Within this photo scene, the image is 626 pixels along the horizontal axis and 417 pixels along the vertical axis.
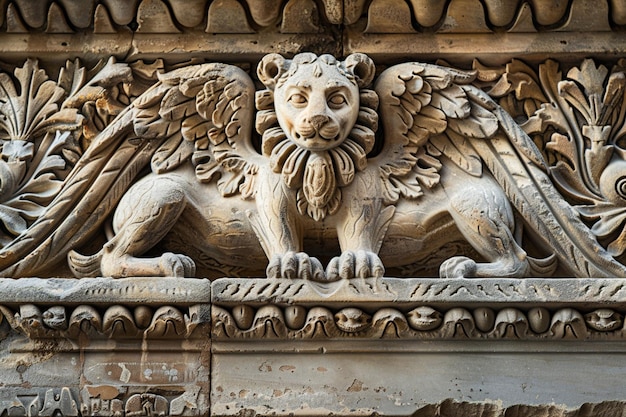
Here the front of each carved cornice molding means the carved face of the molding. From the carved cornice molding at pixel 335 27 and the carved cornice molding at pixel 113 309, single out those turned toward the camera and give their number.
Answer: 2

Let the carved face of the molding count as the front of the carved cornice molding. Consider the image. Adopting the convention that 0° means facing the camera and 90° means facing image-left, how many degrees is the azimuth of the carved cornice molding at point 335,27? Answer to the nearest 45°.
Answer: approximately 0°

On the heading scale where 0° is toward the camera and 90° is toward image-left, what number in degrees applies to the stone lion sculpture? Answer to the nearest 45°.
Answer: approximately 0°

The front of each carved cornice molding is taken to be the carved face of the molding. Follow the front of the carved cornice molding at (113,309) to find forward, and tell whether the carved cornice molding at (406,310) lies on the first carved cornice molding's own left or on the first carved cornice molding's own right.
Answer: on the first carved cornice molding's own left

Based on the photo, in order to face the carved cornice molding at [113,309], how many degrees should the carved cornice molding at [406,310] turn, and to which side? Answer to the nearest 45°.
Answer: approximately 90° to its right

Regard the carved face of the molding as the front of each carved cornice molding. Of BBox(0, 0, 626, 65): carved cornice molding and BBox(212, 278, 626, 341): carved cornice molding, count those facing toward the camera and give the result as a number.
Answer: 2

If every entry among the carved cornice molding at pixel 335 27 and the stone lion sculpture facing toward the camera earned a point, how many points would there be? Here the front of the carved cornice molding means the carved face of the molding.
2
